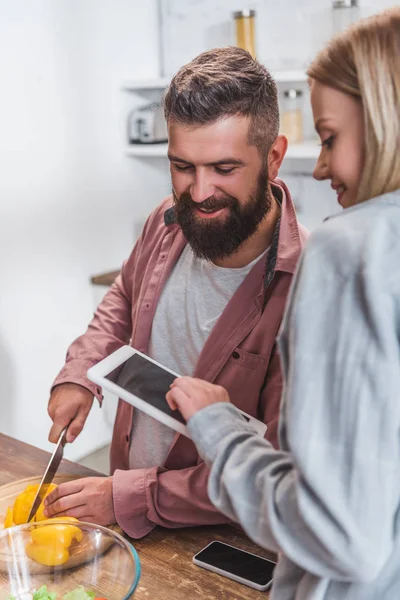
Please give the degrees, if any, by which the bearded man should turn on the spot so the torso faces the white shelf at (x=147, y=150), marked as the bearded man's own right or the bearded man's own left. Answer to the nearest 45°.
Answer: approximately 135° to the bearded man's own right

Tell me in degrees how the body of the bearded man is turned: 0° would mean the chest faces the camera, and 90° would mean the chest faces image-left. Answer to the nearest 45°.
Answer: approximately 45°

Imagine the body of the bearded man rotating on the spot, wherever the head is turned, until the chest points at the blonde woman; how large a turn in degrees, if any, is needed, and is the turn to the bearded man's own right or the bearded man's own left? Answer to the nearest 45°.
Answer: approximately 45° to the bearded man's own left

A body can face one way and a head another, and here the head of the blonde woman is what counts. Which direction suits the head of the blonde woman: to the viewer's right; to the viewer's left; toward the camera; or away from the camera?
to the viewer's left
